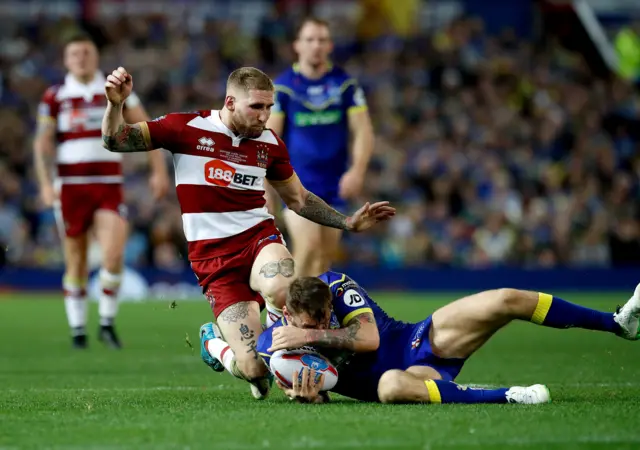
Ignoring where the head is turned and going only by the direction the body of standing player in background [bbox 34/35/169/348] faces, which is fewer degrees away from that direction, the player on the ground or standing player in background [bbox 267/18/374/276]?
the player on the ground

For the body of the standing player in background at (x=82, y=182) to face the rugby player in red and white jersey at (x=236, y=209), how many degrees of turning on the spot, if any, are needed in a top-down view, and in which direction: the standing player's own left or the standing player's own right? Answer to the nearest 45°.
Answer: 0° — they already face them

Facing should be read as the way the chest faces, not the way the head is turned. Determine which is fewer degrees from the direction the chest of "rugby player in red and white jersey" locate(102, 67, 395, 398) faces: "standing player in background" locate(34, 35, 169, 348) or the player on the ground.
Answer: the player on the ground

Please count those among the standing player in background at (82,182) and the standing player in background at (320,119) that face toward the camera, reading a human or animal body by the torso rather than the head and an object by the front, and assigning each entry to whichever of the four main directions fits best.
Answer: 2

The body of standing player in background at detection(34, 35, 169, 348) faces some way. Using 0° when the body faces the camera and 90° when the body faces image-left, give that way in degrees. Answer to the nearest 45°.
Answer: approximately 0°

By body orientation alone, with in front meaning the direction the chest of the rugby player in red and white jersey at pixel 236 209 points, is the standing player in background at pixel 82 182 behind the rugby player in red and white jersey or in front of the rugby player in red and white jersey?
behind

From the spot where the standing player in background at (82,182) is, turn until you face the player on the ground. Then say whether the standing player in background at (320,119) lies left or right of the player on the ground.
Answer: left

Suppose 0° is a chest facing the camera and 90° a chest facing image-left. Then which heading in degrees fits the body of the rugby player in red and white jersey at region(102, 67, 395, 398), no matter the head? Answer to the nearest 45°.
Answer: approximately 315°
